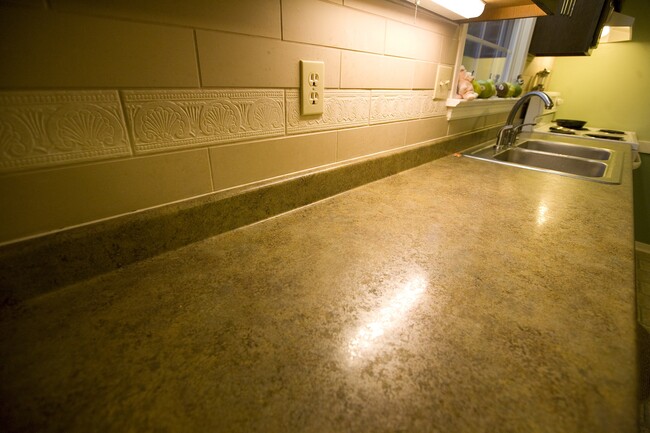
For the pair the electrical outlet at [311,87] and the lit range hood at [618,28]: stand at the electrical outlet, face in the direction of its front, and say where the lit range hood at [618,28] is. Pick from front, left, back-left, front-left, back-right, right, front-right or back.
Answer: left

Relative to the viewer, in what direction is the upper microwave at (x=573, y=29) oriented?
to the viewer's right

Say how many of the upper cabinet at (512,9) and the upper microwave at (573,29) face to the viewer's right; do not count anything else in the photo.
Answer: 2

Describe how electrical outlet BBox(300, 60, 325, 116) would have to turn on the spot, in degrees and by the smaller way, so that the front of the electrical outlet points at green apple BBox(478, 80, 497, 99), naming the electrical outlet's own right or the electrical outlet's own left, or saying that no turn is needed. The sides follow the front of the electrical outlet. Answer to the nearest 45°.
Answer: approximately 90° to the electrical outlet's own left

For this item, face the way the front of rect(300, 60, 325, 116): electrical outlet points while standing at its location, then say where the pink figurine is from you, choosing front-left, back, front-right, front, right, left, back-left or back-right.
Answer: left

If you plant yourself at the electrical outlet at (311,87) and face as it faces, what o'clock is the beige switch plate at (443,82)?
The beige switch plate is roughly at 9 o'clock from the electrical outlet.

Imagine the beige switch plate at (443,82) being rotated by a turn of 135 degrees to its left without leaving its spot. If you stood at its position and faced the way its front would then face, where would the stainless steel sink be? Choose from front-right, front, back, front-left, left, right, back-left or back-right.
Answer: front-right

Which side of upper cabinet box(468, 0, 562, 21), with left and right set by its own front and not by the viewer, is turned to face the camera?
right
